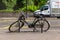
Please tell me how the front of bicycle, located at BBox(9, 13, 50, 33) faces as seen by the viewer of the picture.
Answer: facing to the left of the viewer
